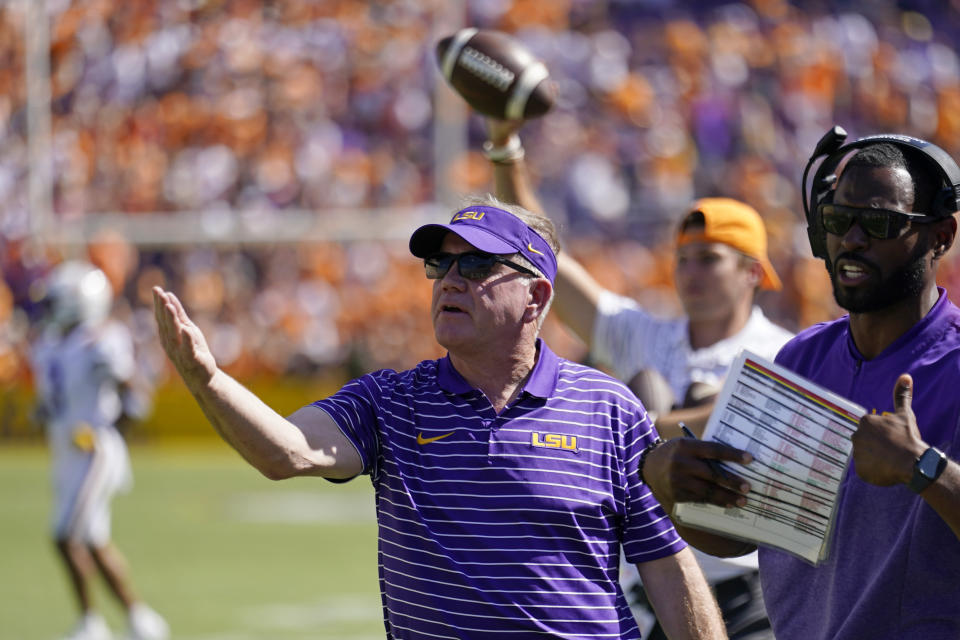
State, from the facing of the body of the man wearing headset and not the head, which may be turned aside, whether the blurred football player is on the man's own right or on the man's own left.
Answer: on the man's own right

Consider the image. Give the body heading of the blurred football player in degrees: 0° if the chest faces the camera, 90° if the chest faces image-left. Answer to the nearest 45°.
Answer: approximately 45°

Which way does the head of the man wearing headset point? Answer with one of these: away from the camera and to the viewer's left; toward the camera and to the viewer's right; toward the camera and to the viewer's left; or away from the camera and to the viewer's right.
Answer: toward the camera and to the viewer's left

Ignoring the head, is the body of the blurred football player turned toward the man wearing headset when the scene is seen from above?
no

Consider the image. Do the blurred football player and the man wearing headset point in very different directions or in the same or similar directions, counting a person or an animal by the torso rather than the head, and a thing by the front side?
same or similar directions

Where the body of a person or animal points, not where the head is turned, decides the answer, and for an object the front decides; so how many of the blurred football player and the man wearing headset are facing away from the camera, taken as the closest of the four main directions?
0

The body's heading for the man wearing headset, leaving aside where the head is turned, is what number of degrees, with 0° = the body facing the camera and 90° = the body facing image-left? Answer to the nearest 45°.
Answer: approximately 45°
